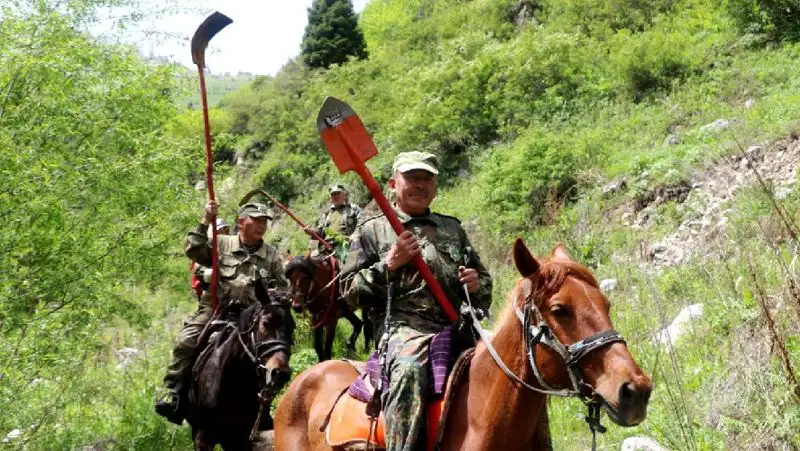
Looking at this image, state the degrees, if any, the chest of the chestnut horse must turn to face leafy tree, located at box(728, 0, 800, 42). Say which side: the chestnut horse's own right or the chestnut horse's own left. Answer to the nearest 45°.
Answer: approximately 90° to the chestnut horse's own left

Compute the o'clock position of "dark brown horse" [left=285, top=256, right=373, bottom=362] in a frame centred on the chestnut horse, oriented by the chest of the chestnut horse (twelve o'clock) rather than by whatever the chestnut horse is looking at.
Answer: The dark brown horse is roughly at 7 o'clock from the chestnut horse.

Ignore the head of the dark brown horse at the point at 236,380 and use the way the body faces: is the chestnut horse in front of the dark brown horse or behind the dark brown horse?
in front

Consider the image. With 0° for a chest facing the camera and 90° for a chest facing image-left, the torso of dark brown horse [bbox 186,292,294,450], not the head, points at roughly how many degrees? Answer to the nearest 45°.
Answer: approximately 315°

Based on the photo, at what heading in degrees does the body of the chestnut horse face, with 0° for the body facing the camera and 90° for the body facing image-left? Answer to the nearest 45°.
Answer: approximately 315°

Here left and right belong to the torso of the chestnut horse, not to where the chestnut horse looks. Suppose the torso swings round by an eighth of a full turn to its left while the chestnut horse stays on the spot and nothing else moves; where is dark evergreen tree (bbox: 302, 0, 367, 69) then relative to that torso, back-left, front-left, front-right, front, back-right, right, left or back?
left

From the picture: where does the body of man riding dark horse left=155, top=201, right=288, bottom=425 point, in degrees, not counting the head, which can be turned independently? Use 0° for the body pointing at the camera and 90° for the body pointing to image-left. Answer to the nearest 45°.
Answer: approximately 315°

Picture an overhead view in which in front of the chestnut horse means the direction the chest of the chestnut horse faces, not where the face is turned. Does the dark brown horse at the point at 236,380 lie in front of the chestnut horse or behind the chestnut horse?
behind

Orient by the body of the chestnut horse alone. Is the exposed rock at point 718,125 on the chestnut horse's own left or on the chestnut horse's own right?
on the chestnut horse's own left
